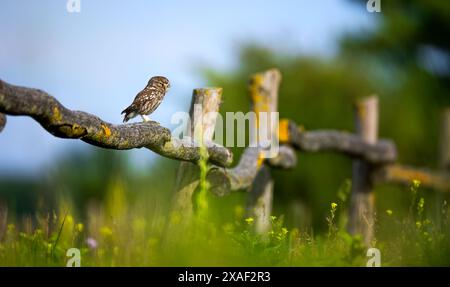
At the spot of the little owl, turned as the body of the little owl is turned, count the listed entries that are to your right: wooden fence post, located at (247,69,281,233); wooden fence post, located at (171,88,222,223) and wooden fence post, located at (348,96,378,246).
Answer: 0

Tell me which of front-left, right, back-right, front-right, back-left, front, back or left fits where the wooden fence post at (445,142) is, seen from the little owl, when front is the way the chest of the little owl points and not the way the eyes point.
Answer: front-left

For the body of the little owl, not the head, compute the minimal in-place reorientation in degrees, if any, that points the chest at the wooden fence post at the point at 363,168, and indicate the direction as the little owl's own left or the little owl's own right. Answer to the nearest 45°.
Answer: approximately 45° to the little owl's own left

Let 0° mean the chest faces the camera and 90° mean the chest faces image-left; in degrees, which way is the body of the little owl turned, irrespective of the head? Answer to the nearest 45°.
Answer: approximately 270°

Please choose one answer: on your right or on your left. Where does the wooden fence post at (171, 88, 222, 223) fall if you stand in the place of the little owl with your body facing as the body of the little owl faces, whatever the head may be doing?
on your left

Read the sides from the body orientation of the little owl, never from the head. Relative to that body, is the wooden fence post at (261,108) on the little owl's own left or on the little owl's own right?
on the little owl's own left

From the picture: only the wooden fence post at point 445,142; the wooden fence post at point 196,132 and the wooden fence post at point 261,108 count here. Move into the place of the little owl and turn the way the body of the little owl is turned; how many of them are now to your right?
0

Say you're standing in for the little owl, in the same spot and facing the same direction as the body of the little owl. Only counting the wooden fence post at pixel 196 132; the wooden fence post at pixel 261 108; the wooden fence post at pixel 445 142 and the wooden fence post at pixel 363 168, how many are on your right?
0
